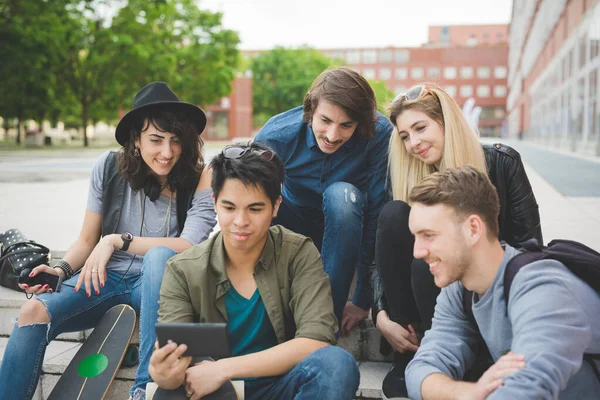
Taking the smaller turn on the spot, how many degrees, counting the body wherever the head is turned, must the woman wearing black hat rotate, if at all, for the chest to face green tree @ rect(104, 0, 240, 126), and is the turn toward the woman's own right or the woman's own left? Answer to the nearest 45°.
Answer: approximately 180°

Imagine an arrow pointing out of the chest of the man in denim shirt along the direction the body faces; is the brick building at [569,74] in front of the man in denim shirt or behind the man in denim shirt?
behind

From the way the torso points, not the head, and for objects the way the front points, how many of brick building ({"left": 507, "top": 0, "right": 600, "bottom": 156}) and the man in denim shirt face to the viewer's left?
1

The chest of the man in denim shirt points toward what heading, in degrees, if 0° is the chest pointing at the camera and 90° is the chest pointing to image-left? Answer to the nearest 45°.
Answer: approximately 0°

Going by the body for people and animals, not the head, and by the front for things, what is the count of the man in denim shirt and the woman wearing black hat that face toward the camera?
2

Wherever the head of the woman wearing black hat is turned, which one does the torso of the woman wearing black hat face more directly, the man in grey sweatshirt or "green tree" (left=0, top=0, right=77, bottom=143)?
the man in grey sweatshirt

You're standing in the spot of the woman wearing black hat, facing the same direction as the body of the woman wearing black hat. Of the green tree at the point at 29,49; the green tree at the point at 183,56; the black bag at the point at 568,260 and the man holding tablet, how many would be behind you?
2

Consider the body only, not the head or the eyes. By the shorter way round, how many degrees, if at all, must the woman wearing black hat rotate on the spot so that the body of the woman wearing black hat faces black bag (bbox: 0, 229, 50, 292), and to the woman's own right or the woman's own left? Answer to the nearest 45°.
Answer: approximately 135° to the woman's own right

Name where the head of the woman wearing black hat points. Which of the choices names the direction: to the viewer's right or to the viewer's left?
to the viewer's right

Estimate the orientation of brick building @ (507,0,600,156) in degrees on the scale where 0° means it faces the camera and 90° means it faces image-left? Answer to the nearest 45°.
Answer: approximately 90°

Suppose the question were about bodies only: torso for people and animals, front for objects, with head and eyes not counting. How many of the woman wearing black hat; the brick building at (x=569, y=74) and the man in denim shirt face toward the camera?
2
